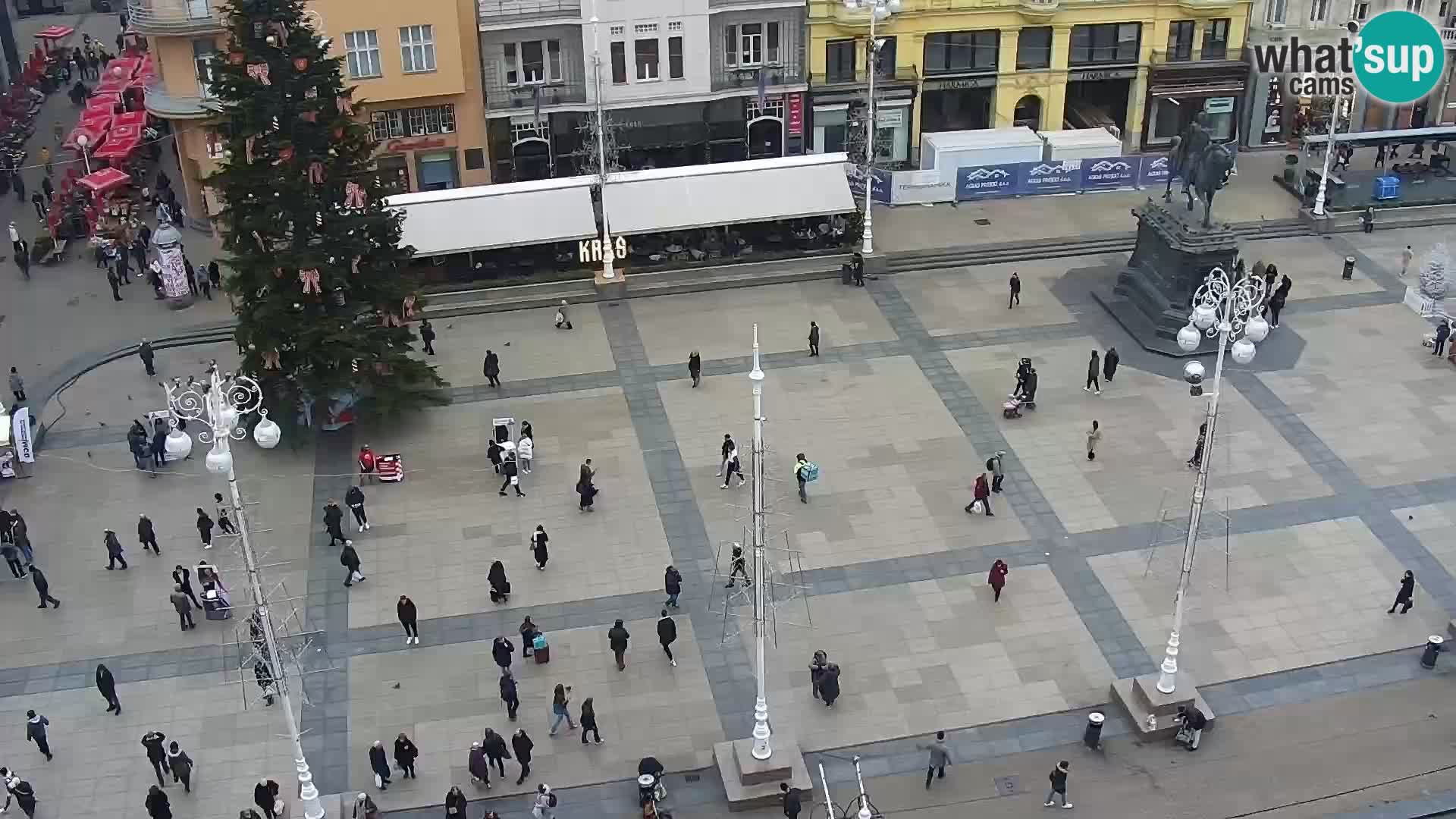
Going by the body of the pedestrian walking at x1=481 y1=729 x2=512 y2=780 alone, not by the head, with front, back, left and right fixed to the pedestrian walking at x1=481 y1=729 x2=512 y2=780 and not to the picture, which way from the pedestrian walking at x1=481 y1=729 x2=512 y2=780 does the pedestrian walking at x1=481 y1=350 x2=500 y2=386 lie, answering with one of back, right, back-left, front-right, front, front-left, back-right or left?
front-right

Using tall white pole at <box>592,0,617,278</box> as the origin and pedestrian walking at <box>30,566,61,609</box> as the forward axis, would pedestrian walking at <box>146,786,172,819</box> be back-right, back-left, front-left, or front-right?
front-left

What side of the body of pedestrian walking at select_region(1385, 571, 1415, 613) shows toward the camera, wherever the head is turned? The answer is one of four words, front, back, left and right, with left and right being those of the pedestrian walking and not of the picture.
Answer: left

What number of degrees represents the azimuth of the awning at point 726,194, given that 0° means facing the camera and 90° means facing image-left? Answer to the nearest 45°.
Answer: approximately 0°

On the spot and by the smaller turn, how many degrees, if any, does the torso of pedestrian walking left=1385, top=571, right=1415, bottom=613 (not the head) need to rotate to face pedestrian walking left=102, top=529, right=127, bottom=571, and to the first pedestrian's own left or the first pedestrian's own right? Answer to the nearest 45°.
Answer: approximately 45° to the first pedestrian's own left

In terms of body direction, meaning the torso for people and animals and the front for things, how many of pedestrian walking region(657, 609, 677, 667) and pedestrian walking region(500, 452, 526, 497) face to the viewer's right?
1

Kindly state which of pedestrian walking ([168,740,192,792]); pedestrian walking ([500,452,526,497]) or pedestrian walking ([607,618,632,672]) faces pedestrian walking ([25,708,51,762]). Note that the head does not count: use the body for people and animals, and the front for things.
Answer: pedestrian walking ([168,740,192,792])
